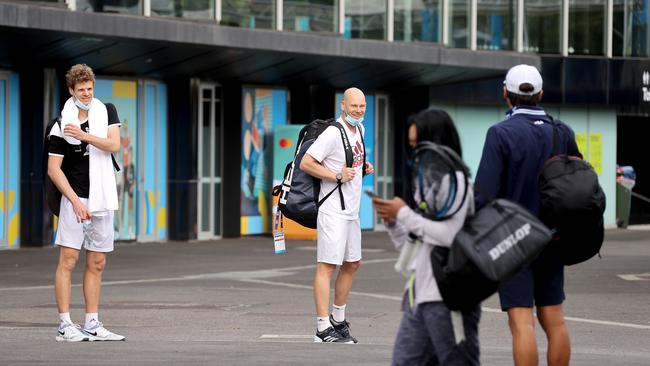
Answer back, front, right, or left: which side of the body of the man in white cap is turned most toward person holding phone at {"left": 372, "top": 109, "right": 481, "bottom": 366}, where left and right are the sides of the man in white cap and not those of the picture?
back

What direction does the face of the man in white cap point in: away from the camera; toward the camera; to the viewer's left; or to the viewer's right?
away from the camera

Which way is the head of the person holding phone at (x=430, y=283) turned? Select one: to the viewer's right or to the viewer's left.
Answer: to the viewer's left

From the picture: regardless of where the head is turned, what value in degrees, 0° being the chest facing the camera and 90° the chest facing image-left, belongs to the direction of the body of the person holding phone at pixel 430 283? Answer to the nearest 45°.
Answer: approximately 90°

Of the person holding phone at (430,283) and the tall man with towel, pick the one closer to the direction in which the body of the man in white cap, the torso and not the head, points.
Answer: the tall man with towel

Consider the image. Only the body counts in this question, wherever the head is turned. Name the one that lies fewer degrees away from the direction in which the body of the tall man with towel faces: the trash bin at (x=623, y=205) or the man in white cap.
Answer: the man in white cap

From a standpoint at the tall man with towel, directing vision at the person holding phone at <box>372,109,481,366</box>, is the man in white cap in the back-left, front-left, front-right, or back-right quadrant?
front-left

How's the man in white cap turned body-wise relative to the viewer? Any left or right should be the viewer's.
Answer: facing away from the viewer

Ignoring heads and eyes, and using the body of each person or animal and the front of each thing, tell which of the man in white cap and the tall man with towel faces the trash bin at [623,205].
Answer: the man in white cap

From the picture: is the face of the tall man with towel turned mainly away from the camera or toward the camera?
toward the camera

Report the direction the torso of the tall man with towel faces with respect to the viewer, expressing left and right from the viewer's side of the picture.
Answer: facing the viewer and to the right of the viewer
